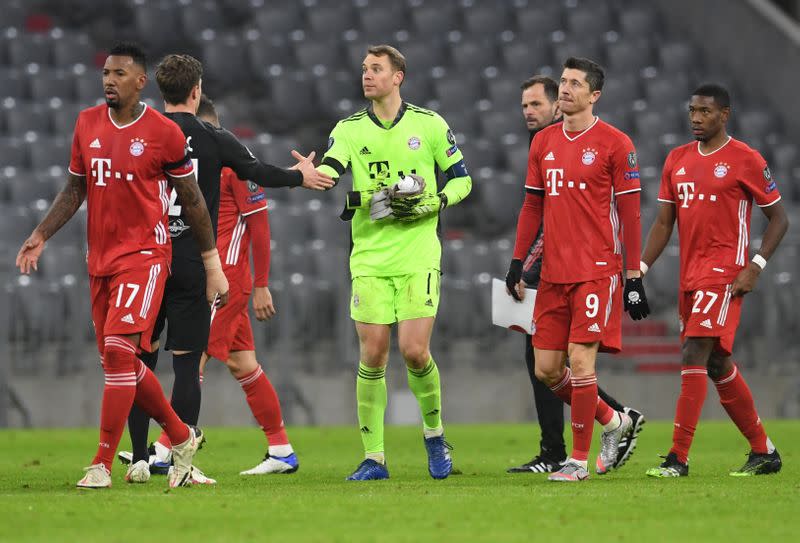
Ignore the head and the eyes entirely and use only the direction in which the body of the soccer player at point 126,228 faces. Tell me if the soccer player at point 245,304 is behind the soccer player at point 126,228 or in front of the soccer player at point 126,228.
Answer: behind

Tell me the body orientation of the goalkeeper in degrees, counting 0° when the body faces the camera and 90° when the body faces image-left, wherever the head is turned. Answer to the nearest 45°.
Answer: approximately 0°

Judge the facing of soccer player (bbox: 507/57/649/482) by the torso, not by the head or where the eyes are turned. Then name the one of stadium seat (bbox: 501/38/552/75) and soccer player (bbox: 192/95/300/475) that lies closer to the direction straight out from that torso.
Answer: the soccer player

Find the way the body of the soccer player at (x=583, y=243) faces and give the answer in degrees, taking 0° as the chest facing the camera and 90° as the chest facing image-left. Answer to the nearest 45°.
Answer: approximately 45°
